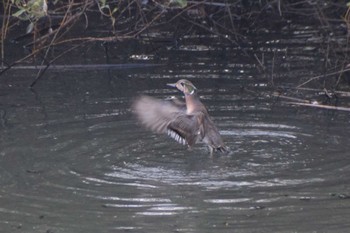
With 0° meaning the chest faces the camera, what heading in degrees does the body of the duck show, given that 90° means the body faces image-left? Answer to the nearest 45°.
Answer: approximately 90°
